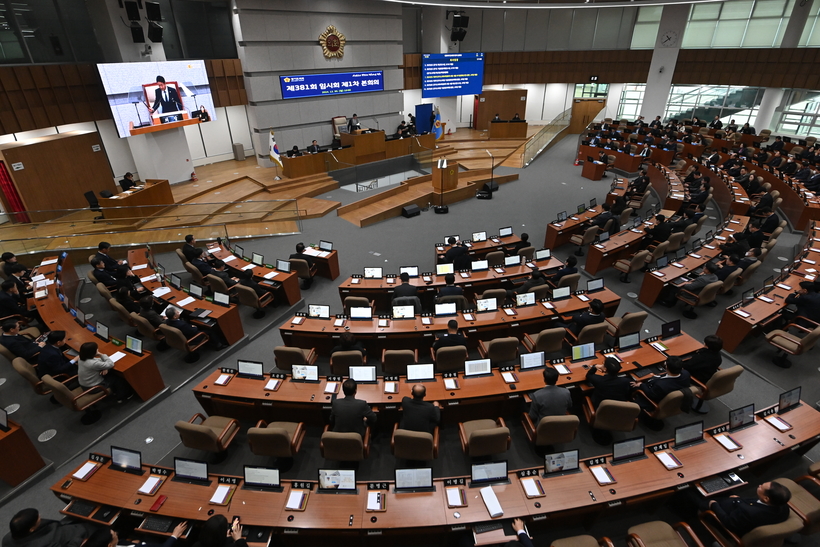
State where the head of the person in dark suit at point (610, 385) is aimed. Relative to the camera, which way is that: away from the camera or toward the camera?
away from the camera

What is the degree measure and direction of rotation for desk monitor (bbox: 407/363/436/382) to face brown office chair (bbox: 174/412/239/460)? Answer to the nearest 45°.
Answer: approximately 90° to its right

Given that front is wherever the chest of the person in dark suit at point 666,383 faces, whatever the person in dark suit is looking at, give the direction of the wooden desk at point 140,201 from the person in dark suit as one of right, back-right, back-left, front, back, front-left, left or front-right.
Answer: front-left

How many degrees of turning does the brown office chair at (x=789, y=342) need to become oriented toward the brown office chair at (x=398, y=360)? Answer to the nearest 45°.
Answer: approximately 90° to its left

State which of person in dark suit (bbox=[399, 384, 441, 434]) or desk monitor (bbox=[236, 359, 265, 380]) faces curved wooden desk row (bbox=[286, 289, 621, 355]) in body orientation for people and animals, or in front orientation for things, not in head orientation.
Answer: the person in dark suit

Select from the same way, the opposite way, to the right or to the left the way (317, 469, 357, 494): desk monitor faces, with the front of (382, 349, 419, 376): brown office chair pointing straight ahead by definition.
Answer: the opposite way

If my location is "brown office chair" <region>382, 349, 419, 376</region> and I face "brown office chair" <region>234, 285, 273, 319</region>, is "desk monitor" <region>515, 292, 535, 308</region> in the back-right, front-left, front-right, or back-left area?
back-right

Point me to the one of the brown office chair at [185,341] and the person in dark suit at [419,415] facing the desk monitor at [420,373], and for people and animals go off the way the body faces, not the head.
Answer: the person in dark suit

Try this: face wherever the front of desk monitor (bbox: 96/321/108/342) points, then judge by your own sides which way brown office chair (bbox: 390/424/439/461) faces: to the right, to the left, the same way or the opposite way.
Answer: the opposite way

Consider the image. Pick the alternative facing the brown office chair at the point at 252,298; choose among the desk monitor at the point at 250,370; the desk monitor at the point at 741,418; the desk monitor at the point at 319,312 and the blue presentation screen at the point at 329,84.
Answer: the blue presentation screen

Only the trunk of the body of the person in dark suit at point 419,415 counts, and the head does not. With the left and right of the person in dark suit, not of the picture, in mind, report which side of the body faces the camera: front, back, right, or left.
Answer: back

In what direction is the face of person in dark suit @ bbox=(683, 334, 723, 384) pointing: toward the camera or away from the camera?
away from the camera

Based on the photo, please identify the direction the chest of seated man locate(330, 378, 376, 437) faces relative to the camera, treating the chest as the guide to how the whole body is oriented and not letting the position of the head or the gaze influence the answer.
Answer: away from the camera

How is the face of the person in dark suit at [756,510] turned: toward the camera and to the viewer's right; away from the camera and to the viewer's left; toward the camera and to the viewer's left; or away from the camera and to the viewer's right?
away from the camera and to the viewer's left

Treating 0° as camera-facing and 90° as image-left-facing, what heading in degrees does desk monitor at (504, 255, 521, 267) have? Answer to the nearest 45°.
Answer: approximately 0°

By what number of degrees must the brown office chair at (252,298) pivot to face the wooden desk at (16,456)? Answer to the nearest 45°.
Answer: approximately 180°

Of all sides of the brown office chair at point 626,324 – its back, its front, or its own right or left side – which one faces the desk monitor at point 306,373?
left
